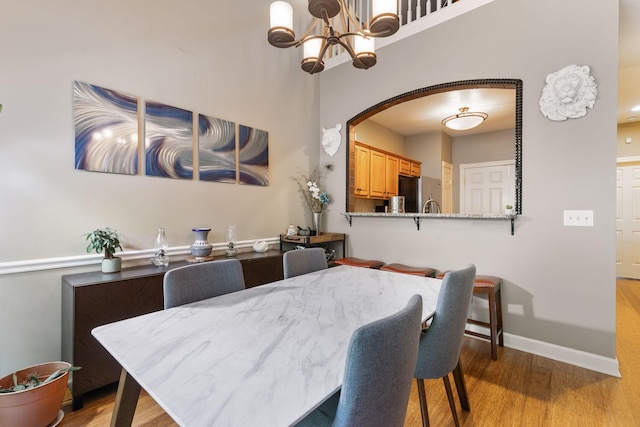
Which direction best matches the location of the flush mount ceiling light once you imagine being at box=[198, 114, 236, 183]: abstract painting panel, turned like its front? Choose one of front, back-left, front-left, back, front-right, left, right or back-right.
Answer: front-left

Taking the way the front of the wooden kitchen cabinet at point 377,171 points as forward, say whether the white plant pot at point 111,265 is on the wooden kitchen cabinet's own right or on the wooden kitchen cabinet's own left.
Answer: on the wooden kitchen cabinet's own right

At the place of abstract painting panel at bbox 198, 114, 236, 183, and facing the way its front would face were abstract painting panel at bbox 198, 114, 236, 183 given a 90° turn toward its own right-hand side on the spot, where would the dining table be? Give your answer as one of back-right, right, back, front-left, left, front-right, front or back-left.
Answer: front-left

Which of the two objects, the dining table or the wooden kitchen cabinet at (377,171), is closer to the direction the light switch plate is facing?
the dining table

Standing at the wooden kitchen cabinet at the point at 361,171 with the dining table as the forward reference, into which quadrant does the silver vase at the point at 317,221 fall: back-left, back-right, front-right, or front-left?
front-right

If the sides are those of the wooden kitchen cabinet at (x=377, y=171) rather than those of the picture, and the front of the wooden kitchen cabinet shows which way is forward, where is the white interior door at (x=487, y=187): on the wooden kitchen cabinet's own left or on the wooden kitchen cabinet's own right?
on the wooden kitchen cabinet's own left

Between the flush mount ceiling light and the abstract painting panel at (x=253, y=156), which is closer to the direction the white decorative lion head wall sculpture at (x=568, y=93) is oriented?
the abstract painting panel

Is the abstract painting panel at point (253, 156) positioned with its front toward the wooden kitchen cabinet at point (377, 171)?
no

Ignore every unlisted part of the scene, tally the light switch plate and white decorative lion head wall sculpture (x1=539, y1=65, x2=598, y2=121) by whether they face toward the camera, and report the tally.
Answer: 2

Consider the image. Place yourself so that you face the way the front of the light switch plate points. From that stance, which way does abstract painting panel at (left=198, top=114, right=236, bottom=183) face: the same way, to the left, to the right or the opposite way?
to the left

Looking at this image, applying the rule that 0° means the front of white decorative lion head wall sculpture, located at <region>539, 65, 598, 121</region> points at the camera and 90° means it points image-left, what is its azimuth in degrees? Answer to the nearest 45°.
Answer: approximately 0°

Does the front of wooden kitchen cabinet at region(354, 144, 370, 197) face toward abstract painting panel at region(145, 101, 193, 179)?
no

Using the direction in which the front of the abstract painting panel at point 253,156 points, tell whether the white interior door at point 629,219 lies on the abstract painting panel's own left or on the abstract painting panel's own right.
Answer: on the abstract painting panel's own left

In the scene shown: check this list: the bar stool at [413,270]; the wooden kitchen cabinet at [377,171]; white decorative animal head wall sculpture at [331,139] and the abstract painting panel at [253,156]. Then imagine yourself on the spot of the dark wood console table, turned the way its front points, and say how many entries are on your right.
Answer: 0

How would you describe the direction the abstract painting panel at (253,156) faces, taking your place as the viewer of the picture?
facing the viewer and to the right of the viewer

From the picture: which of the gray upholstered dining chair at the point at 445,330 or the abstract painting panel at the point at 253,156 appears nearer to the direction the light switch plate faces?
the gray upholstered dining chair

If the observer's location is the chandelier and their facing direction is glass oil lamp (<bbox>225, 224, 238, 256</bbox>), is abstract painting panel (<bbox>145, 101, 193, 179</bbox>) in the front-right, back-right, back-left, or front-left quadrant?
front-left
